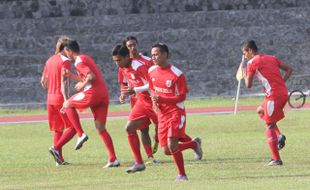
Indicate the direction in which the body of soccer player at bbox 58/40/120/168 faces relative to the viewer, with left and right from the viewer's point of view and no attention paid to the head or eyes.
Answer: facing to the left of the viewer

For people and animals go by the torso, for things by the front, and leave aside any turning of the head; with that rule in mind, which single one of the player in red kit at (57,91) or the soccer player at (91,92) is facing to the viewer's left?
the soccer player

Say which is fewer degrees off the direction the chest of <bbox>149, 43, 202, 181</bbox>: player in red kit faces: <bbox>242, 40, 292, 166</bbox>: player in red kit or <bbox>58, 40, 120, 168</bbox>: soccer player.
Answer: the soccer player

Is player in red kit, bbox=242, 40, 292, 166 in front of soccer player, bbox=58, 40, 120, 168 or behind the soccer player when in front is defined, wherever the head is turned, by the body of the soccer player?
behind

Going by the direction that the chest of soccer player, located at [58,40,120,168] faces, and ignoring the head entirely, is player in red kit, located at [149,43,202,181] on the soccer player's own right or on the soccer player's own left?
on the soccer player's own left

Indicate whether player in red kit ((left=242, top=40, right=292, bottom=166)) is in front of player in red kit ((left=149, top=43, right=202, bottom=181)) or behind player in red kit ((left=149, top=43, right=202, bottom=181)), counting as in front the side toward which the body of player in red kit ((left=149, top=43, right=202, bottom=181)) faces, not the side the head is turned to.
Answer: behind
